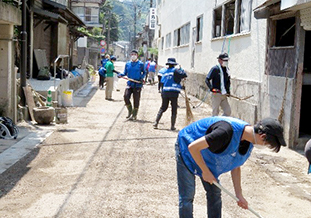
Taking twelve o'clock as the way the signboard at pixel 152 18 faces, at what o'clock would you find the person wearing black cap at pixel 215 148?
The person wearing black cap is roughly at 12 o'clock from the signboard.

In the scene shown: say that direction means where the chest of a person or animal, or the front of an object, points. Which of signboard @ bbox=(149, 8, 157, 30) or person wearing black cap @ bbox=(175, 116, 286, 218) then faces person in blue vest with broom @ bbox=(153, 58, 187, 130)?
the signboard

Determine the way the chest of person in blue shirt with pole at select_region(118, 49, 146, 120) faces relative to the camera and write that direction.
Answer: toward the camera

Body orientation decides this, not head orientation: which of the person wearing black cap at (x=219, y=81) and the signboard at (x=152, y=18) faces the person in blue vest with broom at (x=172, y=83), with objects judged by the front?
the signboard

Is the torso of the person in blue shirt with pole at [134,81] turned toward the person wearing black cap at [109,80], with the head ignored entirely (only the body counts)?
no

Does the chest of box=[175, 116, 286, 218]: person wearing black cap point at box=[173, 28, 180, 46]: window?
no

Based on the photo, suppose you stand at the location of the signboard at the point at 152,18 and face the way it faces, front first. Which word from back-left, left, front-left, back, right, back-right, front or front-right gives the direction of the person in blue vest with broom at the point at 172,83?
front

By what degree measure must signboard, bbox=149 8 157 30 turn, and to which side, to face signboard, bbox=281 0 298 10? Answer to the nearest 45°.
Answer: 0° — it already faces it

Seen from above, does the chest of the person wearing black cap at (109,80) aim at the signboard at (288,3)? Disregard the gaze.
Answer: no
